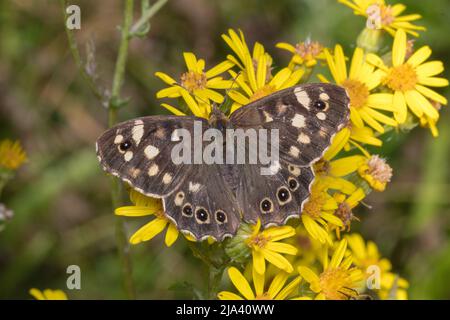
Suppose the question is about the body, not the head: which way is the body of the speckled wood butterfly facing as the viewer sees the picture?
away from the camera

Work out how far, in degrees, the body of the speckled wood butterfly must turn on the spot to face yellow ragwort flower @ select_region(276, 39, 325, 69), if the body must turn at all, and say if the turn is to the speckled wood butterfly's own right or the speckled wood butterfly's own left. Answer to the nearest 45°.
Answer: approximately 45° to the speckled wood butterfly's own right

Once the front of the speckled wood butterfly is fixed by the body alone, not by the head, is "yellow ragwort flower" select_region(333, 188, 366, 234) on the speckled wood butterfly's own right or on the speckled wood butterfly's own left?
on the speckled wood butterfly's own right

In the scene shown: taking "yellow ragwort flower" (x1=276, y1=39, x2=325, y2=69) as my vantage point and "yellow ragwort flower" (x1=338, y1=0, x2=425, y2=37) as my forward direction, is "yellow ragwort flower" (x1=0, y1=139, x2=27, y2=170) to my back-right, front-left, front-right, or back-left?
back-left

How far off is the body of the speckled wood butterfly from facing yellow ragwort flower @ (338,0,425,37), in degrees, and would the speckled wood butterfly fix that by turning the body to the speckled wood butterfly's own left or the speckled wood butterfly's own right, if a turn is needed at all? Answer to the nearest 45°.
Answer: approximately 45° to the speckled wood butterfly's own right

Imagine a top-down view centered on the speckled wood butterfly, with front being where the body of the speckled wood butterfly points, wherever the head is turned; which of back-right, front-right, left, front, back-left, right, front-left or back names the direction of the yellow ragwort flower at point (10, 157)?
front-left
